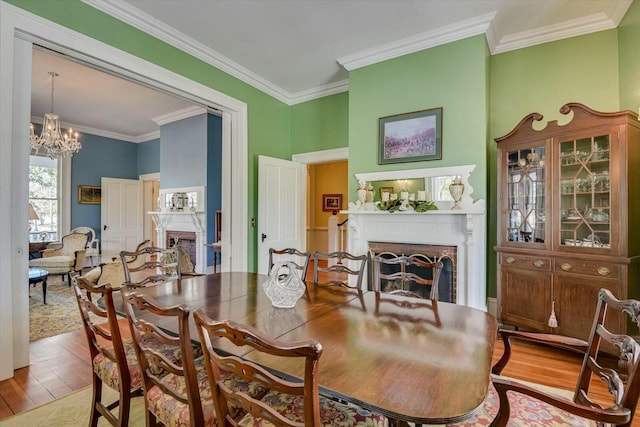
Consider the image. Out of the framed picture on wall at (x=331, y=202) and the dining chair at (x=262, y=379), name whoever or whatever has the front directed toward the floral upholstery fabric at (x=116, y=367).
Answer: the framed picture on wall

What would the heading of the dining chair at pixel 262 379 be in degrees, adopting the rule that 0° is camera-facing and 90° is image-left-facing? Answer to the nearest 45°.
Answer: approximately 225°

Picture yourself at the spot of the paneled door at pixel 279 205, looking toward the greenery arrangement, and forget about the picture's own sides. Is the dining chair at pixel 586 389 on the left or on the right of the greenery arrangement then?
right

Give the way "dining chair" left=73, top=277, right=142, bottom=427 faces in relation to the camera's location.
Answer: facing away from the viewer and to the right of the viewer

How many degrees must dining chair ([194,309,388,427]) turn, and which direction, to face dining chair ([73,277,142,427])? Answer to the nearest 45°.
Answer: approximately 90° to its left

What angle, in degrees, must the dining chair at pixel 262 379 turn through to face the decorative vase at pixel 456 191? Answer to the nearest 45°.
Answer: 0° — it already faces it

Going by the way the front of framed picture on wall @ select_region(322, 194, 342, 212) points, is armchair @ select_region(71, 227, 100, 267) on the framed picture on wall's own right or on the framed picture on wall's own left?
on the framed picture on wall's own right

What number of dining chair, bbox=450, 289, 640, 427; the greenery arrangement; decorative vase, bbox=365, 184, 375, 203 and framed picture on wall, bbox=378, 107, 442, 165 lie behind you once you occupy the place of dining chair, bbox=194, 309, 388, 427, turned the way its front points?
0

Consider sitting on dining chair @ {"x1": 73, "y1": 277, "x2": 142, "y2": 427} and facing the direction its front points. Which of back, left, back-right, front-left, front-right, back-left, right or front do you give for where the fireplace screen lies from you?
front-right

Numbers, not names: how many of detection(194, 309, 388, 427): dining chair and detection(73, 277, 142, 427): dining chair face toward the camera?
0

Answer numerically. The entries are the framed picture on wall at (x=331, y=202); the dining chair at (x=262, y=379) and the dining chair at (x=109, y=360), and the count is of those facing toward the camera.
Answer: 1

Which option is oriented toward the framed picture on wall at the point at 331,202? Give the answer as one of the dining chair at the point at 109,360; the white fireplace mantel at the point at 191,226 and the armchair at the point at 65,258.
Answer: the dining chair

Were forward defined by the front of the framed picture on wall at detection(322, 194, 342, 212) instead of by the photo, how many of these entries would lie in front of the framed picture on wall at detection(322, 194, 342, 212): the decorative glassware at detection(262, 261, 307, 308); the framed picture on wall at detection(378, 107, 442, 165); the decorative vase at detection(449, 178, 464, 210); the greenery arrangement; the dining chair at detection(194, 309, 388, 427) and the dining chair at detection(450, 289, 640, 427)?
6

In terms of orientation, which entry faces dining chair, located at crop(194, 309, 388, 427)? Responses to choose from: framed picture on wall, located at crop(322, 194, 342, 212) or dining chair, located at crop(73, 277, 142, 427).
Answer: the framed picture on wall

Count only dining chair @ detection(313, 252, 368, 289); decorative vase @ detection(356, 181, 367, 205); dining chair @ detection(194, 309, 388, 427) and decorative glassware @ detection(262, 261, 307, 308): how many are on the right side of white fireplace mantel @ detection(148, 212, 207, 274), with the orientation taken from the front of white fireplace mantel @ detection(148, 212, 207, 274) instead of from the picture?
0

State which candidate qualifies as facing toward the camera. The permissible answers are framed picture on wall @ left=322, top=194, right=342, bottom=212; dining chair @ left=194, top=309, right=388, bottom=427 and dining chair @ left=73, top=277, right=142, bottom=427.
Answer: the framed picture on wall

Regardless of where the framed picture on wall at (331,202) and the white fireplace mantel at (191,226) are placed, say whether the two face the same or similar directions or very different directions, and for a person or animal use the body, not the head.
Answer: same or similar directions

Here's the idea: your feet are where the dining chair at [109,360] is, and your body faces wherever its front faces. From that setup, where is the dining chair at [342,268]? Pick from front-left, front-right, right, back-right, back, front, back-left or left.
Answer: front-right

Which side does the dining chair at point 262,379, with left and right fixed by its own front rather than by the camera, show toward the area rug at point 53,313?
left

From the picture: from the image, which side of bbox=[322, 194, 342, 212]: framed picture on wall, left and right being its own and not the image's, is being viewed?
front

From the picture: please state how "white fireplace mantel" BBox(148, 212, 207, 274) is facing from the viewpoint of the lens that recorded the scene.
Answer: facing the viewer and to the left of the viewer

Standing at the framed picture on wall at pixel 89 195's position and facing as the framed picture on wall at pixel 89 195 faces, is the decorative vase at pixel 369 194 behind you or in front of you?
in front

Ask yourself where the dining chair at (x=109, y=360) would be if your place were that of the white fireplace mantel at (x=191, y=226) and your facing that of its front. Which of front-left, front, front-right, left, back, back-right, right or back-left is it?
front-left

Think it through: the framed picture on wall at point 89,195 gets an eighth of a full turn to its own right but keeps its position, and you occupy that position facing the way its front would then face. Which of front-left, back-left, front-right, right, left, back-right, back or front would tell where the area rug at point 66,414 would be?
front
